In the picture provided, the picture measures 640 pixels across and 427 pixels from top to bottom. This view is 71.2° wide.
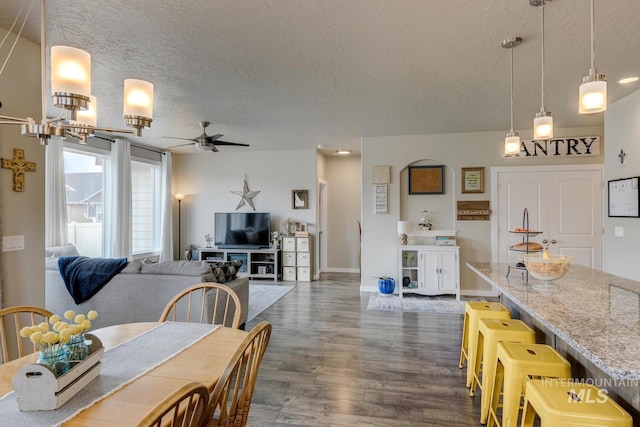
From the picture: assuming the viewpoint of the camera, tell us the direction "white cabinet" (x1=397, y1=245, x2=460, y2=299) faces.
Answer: facing the viewer

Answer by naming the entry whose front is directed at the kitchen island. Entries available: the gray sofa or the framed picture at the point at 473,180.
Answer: the framed picture

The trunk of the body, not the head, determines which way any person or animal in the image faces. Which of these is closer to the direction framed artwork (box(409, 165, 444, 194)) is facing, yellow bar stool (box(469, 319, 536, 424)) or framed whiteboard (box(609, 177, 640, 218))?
the yellow bar stool

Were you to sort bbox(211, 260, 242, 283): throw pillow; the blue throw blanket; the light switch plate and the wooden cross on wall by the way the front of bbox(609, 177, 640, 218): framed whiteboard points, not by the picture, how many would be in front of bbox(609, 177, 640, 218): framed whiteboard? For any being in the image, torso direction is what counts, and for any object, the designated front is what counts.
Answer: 4

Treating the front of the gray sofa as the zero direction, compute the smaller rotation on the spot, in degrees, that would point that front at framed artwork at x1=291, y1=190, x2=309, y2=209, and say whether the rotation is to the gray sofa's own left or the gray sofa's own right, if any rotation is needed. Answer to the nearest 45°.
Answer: approximately 45° to the gray sofa's own right

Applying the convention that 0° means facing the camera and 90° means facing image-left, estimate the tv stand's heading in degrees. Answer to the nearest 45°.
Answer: approximately 0°

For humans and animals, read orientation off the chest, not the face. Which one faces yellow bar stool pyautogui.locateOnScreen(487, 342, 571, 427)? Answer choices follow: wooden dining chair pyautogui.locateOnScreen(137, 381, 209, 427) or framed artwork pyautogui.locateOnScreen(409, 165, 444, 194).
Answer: the framed artwork

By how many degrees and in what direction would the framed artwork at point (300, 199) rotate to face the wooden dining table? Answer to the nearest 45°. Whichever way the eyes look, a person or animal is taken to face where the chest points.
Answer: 0° — it already faces it

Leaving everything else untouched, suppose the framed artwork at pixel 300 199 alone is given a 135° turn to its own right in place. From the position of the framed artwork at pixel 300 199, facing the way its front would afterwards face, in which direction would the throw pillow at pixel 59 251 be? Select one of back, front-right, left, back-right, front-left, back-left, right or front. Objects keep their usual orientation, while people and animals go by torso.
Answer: left

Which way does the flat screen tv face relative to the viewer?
toward the camera

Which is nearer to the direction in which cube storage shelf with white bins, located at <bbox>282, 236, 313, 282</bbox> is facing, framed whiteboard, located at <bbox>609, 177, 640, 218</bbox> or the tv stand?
the framed whiteboard

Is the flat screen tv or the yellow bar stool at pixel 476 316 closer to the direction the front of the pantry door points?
the yellow bar stool

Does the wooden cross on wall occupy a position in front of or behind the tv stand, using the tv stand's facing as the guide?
in front

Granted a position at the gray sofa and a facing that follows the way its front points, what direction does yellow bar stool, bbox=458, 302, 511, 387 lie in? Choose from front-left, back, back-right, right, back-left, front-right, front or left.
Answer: back-right

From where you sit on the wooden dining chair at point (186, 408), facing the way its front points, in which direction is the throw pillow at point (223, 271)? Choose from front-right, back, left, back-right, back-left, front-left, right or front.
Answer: front-right

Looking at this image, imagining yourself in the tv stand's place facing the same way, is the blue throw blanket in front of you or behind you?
in front

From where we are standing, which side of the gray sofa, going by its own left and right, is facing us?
back

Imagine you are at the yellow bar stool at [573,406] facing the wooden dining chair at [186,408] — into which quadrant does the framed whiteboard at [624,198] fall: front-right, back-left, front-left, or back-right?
back-right

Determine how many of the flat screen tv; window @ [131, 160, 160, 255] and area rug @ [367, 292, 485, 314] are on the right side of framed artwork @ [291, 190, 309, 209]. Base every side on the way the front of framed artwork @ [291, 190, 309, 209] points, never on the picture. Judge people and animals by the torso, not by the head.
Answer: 2
